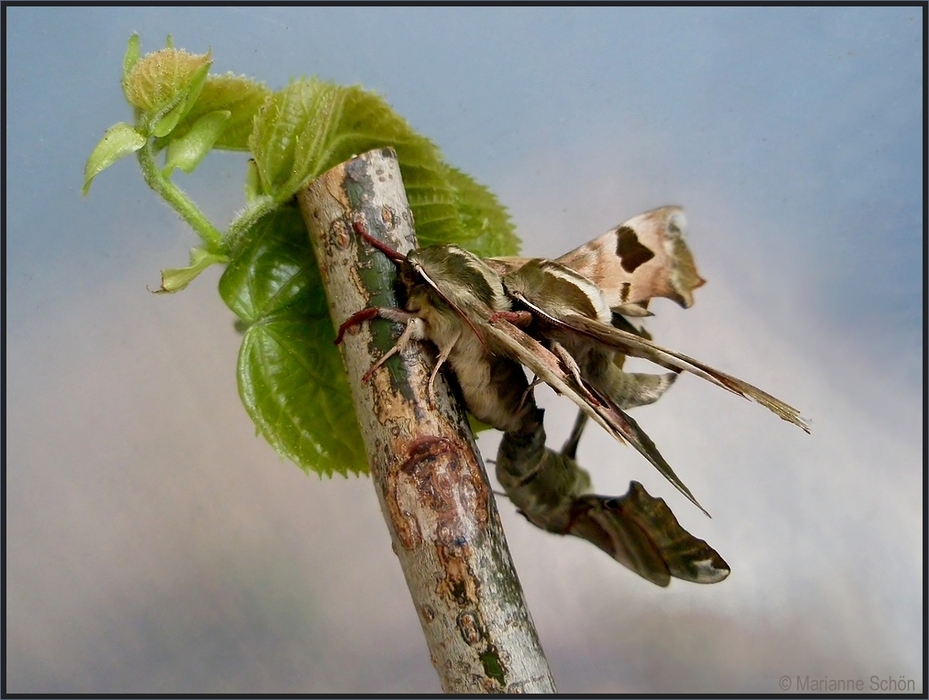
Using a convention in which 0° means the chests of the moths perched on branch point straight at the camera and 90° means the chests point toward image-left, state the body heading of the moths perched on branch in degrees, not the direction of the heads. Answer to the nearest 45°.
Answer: approximately 90°
